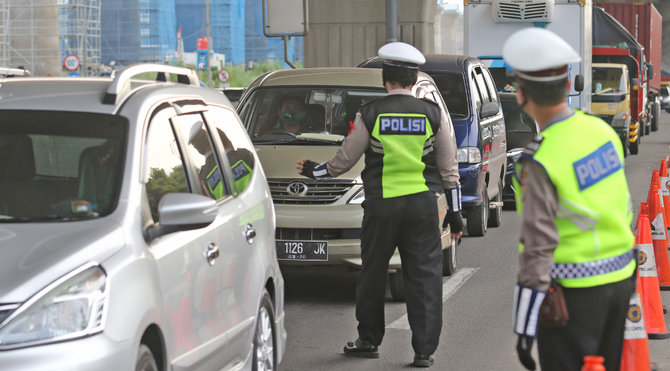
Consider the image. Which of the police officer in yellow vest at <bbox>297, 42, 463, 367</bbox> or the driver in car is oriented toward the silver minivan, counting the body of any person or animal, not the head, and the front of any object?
the driver in car

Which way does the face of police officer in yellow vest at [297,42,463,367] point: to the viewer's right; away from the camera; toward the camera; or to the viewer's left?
away from the camera

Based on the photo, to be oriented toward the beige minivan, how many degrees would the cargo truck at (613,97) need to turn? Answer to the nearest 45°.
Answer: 0° — it already faces it

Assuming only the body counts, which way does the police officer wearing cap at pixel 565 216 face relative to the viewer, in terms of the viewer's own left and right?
facing away from the viewer and to the left of the viewer

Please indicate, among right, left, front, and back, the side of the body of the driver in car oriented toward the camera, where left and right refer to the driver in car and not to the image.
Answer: front

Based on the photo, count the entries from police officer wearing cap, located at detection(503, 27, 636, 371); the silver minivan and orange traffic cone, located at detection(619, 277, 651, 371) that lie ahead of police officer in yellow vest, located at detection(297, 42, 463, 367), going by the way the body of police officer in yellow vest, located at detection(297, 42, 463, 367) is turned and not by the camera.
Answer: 0

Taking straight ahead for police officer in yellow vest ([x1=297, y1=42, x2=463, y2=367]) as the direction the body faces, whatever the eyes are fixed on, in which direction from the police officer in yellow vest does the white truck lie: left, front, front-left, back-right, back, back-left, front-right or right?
front

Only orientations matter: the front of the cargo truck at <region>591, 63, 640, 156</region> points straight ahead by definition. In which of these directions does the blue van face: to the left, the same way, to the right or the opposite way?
the same way

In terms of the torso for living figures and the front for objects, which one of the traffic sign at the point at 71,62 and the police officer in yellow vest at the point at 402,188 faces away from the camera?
the police officer in yellow vest

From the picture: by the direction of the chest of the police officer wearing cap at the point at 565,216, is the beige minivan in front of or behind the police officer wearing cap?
in front

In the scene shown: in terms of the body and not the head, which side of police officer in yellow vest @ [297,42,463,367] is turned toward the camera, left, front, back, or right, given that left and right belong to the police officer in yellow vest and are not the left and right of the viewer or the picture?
back

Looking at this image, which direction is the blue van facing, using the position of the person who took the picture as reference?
facing the viewer

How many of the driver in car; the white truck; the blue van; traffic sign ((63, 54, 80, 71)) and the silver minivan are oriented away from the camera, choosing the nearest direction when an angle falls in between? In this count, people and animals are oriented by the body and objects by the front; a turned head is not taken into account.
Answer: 0

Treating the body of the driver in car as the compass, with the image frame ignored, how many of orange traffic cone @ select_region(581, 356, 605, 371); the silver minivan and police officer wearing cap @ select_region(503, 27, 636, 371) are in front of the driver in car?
3

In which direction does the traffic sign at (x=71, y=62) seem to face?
toward the camera

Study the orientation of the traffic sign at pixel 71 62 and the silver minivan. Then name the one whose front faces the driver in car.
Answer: the traffic sign

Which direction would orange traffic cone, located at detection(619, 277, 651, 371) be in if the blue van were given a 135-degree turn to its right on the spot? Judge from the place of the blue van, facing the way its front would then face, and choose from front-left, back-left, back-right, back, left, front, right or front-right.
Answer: back-left

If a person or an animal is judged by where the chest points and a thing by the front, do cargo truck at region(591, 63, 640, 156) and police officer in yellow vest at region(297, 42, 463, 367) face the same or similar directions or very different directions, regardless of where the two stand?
very different directions

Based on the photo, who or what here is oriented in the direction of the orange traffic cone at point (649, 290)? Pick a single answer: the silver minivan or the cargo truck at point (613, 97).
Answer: the cargo truck

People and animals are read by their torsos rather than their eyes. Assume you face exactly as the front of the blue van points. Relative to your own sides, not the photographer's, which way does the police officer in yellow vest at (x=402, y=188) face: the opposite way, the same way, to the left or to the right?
the opposite way

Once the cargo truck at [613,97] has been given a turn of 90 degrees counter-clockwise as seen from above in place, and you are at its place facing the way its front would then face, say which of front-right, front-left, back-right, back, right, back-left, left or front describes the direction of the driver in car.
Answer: right
